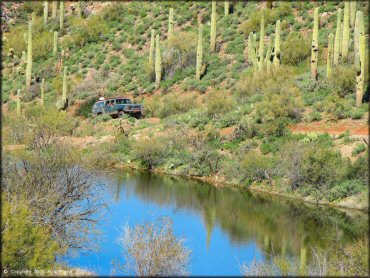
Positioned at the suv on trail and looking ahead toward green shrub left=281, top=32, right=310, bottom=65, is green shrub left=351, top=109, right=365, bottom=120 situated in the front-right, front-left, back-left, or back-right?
front-right

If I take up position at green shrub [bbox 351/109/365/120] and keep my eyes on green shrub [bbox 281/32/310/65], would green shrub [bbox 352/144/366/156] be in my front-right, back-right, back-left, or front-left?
back-left

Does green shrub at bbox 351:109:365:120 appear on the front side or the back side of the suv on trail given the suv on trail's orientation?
on the front side

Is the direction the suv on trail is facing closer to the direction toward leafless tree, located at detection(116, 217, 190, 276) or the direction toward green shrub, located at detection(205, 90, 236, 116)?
the green shrub

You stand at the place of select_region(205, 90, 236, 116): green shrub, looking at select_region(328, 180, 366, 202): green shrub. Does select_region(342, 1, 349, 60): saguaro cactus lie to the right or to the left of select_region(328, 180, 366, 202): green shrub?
left

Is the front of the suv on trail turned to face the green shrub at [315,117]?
yes

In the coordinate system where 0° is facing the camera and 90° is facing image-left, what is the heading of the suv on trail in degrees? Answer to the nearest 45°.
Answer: approximately 315°

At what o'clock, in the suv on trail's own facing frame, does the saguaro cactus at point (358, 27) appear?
The saguaro cactus is roughly at 12 o'clock from the suv on trail.

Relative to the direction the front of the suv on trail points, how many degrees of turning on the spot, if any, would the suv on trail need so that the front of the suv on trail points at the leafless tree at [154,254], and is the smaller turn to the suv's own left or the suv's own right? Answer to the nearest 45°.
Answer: approximately 45° to the suv's own right
